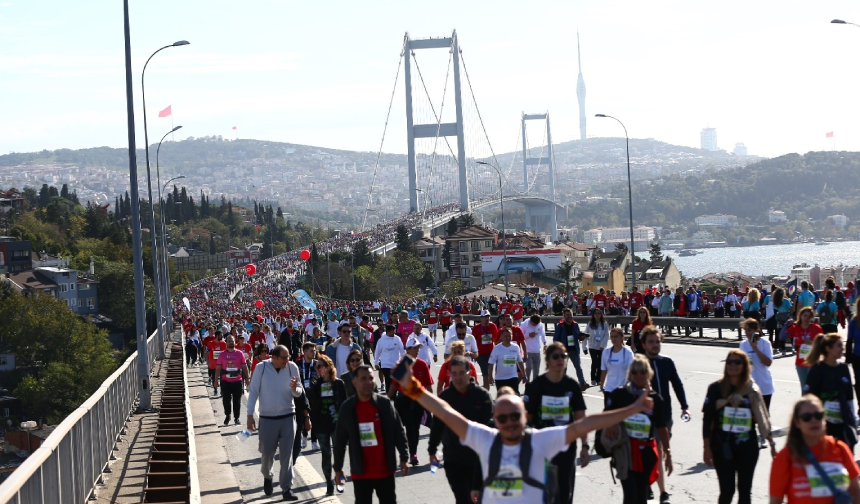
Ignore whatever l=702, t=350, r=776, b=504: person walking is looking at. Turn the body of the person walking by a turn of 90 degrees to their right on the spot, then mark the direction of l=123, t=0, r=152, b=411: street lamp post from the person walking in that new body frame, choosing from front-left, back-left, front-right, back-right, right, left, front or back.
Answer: front-right

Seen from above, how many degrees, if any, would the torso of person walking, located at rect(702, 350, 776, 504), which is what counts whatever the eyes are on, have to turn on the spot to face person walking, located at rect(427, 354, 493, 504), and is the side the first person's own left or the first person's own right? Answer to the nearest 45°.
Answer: approximately 90° to the first person's own right

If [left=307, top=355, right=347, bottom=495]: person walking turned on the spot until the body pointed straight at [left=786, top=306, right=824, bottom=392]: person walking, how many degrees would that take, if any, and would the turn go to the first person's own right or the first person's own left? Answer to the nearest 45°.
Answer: approximately 90° to the first person's own left

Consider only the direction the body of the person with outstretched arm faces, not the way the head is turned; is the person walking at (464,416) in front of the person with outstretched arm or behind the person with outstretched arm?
behind

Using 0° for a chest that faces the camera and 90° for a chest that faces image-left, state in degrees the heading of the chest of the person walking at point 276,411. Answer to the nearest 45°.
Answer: approximately 0°

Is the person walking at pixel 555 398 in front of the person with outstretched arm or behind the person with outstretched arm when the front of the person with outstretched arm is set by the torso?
behind
